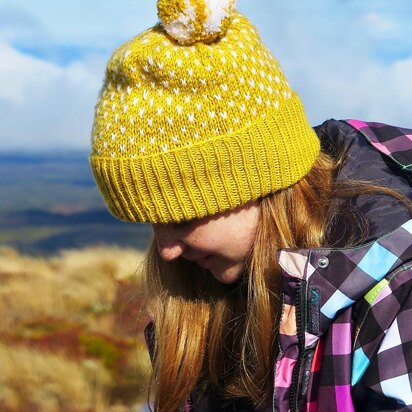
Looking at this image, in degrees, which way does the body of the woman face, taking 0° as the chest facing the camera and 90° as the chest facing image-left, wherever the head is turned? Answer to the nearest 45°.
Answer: approximately 45°
